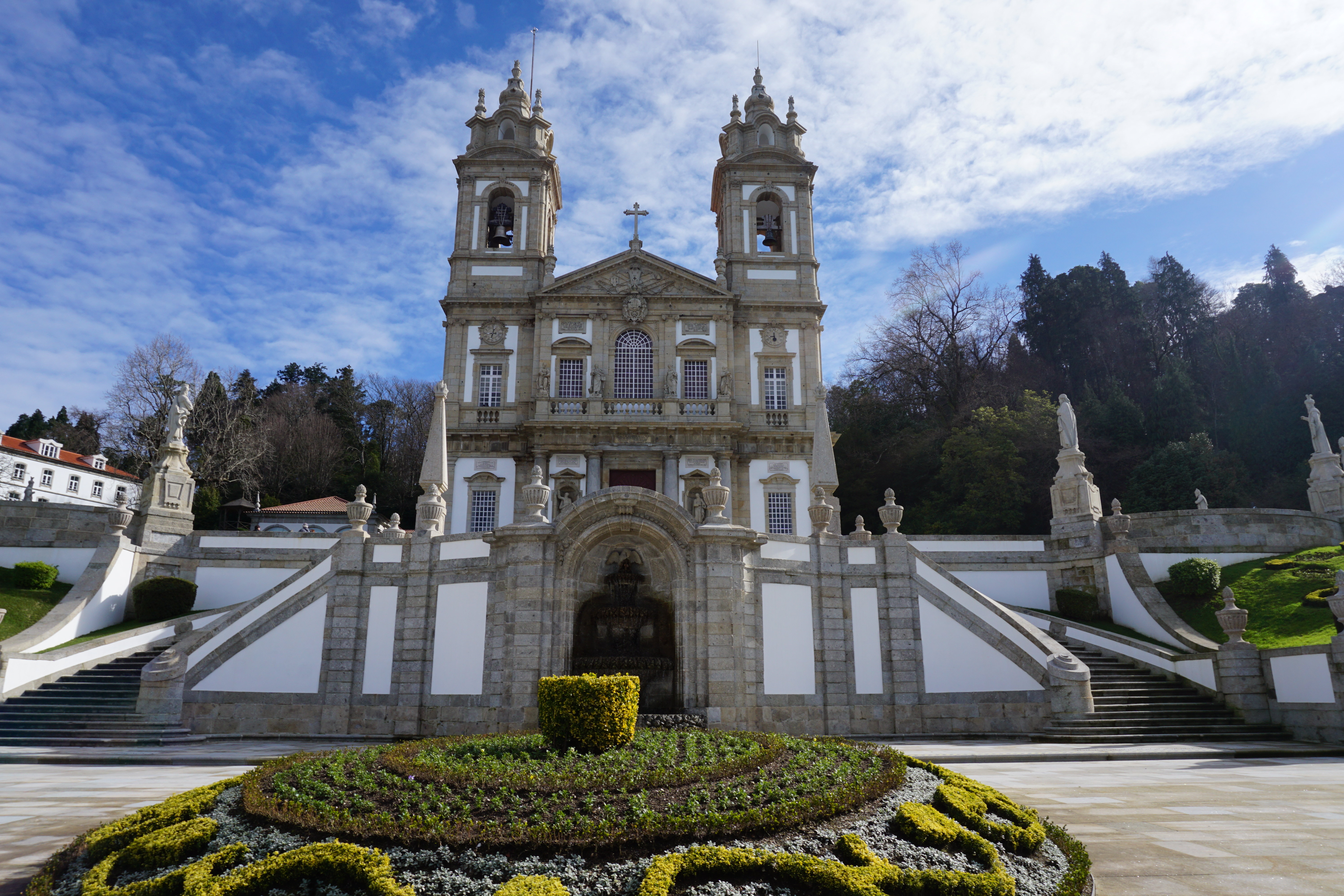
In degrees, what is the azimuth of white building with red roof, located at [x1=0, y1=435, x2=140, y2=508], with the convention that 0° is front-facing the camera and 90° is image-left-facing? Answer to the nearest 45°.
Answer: approximately 315°

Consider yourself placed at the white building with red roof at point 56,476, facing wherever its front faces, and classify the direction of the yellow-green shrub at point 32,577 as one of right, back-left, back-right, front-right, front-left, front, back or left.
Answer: front-right
